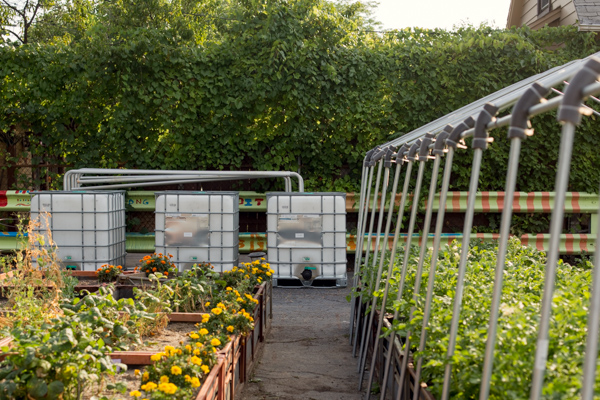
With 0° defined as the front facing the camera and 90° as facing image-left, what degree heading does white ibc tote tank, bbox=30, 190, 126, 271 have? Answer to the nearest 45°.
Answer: approximately 0°

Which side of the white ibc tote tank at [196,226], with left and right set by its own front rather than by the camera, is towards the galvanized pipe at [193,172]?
back

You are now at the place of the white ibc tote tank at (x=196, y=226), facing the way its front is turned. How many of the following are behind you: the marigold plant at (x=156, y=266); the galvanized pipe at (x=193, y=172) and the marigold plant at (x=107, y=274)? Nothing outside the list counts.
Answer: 1

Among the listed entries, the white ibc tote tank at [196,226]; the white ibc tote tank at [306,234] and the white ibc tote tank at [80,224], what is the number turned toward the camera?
3

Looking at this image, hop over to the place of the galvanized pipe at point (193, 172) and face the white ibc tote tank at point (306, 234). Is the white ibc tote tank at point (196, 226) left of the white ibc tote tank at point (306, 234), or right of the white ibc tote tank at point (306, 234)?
right

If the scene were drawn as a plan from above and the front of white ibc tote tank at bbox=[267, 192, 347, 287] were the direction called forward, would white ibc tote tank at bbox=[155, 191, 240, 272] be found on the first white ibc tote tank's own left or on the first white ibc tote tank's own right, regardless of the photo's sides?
on the first white ibc tote tank's own right

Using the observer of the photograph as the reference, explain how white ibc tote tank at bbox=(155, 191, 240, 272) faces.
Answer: facing the viewer

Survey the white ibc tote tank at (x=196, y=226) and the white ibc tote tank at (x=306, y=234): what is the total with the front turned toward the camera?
2

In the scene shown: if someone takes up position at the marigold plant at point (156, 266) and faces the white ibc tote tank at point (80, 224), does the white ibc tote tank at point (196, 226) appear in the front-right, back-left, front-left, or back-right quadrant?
front-right

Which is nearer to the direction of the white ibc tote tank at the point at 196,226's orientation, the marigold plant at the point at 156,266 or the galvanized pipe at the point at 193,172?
the marigold plant

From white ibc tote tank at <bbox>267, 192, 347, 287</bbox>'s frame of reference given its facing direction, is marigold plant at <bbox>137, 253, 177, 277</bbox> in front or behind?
in front

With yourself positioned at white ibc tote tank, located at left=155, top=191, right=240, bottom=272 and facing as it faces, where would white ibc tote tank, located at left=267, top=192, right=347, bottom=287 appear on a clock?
white ibc tote tank, located at left=267, top=192, right=347, bottom=287 is roughly at 9 o'clock from white ibc tote tank, located at left=155, top=191, right=240, bottom=272.

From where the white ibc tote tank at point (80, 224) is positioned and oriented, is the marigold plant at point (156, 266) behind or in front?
in front

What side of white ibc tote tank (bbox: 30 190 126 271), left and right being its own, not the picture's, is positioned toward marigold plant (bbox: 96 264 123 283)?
front

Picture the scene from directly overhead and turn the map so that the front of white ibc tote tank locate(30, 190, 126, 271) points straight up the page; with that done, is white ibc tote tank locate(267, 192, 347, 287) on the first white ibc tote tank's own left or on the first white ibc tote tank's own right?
on the first white ibc tote tank's own left

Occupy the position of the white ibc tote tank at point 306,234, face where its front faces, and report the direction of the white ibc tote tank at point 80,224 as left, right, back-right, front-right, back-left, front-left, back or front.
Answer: right

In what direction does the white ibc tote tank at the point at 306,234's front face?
toward the camera

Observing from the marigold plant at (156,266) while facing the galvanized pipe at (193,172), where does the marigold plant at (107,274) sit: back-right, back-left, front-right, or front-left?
back-left
